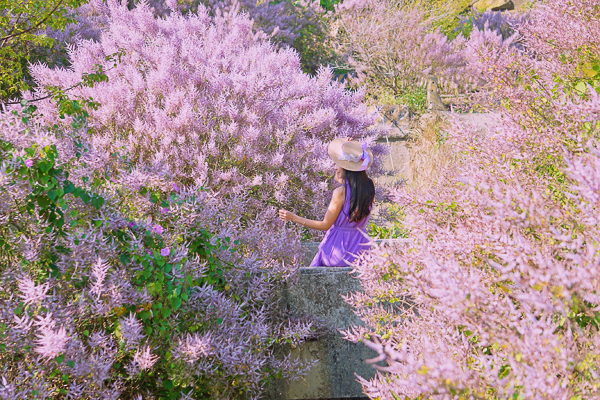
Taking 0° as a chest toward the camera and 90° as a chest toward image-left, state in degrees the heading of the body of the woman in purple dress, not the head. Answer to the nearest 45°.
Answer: approximately 135°

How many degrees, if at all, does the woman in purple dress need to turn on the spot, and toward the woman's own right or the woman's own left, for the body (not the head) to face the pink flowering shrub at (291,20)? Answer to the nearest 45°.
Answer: approximately 45° to the woman's own right

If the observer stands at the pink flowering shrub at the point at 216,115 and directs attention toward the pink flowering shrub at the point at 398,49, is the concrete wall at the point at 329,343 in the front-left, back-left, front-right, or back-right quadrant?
back-right

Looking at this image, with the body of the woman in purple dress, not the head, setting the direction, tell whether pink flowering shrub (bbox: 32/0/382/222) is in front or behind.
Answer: in front

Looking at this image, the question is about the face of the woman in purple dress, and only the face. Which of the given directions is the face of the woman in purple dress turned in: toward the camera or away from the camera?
away from the camera

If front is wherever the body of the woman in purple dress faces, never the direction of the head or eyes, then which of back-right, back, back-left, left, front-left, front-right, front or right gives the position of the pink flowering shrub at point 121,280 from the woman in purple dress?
left

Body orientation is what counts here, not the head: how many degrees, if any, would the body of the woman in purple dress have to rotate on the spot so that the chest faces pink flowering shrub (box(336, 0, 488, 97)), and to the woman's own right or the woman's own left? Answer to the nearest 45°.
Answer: approximately 45° to the woman's own right
